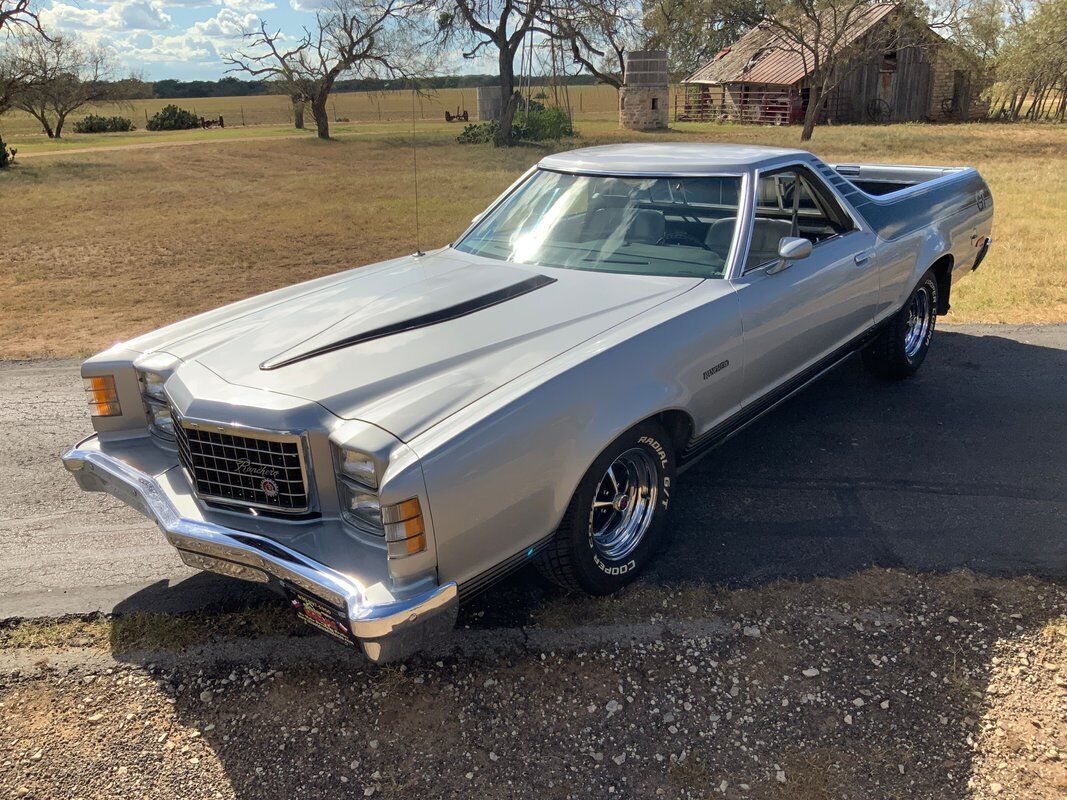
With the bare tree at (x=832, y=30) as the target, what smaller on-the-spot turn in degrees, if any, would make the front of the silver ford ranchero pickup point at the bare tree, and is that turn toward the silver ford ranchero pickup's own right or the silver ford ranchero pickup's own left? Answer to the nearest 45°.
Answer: approximately 135° to the silver ford ranchero pickup's own right

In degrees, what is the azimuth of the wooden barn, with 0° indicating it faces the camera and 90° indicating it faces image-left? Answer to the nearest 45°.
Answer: approximately 0°

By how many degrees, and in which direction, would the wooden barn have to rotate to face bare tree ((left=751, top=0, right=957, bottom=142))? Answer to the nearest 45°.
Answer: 0° — it already faces it

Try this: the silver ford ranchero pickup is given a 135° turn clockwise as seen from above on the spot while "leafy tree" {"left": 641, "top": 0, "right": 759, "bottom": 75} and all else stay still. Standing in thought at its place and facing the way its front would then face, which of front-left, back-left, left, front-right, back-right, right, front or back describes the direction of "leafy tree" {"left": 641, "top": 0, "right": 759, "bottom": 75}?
front

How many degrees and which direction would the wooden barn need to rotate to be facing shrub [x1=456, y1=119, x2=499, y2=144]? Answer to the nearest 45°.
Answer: approximately 45° to its right

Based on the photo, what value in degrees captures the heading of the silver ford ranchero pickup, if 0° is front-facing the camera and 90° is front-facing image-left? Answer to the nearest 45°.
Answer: approximately 45°

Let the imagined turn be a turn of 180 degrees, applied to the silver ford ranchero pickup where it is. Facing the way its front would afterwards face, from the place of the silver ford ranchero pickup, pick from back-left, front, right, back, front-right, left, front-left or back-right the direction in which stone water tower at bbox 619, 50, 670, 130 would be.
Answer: front-left

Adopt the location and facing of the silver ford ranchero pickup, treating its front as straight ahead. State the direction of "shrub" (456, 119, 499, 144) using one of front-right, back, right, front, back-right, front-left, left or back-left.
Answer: back-right
